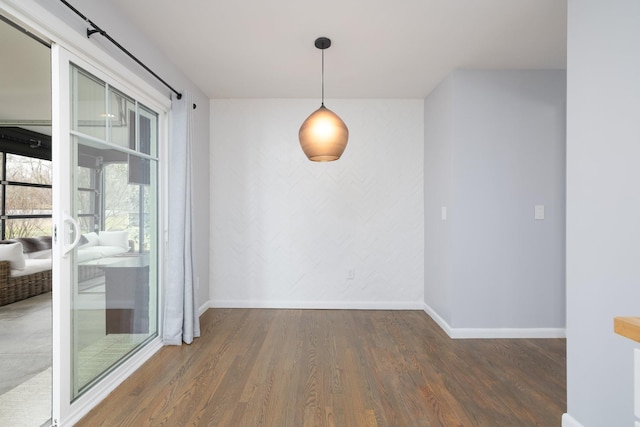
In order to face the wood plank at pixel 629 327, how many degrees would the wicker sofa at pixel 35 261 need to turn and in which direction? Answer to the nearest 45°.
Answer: approximately 45° to its right

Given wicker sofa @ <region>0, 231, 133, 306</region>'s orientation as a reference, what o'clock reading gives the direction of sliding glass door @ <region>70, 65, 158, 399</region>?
The sliding glass door is roughly at 1 o'clock from the wicker sofa.

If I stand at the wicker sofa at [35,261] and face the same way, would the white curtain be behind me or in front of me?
in front

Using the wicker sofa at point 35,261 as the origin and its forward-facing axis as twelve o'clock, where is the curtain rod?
The curtain rod is roughly at 1 o'clock from the wicker sofa.
